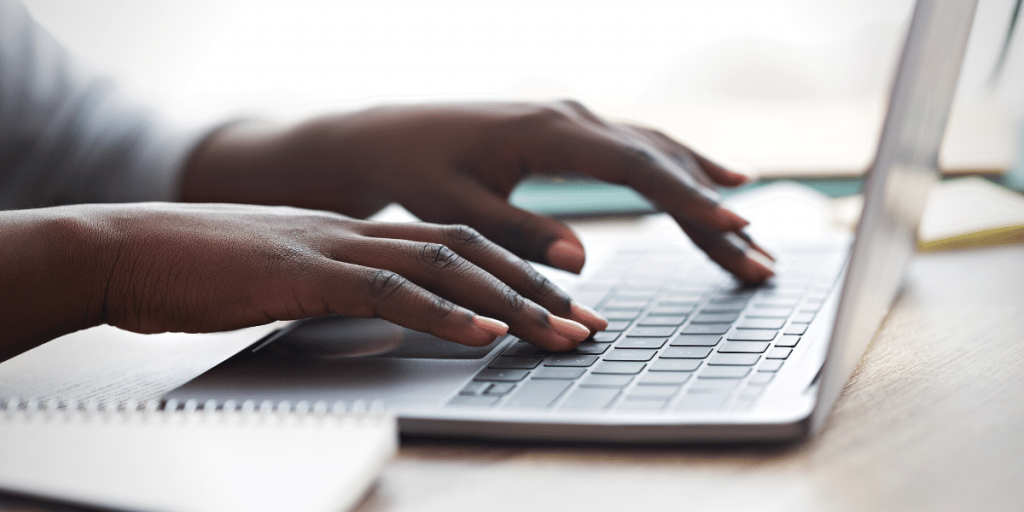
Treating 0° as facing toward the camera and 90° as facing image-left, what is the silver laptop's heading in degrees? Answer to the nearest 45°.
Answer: approximately 90°
